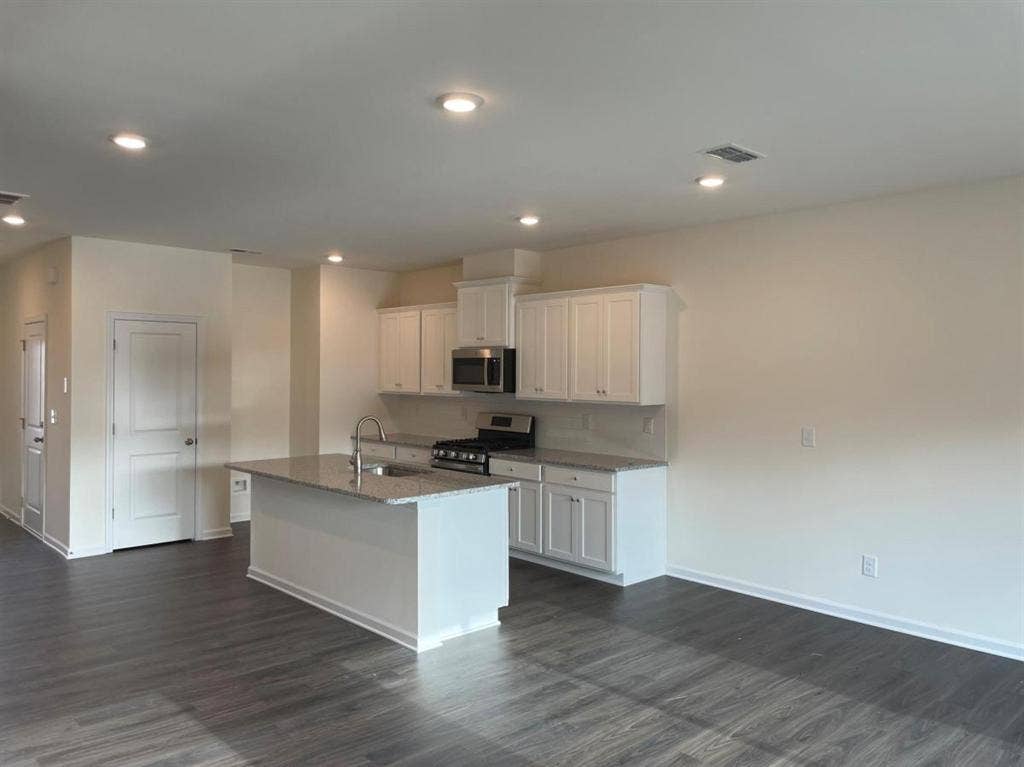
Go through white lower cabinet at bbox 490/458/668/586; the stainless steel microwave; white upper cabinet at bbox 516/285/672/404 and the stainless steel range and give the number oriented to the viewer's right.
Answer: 0

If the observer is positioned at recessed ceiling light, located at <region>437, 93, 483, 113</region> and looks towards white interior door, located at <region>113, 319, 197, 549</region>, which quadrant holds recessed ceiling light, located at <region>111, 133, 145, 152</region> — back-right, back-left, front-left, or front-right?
front-left

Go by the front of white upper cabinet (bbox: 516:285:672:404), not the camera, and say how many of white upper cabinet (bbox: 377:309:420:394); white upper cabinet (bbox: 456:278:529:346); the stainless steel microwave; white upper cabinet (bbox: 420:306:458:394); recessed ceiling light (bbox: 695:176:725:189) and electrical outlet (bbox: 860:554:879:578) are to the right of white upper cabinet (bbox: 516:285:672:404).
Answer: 4

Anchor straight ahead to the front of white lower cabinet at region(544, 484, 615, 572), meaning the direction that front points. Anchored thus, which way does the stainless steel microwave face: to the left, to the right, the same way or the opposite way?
the same way

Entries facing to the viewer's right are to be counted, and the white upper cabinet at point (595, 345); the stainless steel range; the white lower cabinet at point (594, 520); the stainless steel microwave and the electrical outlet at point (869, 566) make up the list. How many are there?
0

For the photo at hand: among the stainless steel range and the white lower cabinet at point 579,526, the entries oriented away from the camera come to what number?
0

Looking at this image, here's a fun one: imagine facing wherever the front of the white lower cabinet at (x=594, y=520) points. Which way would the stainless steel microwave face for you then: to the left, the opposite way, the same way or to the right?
the same way

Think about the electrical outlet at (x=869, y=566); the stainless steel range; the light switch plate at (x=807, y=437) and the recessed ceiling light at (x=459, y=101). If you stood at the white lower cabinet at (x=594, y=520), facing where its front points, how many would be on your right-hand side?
1

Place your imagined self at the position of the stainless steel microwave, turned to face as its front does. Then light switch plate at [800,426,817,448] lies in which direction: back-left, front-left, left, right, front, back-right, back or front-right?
left

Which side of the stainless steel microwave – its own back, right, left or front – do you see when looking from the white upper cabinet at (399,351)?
right

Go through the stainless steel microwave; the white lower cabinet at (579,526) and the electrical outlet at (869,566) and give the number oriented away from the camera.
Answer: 0

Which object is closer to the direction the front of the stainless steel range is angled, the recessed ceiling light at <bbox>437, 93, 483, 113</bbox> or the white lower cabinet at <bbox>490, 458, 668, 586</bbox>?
the recessed ceiling light

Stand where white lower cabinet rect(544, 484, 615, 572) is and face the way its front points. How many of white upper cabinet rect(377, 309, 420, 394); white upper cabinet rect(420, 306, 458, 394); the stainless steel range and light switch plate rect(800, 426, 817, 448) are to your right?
3

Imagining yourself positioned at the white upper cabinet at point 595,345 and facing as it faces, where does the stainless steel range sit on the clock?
The stainless steel range is roughly at 3 o'clock from the white upper cabinet.

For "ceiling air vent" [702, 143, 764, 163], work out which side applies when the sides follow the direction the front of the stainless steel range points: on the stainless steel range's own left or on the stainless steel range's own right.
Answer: on the stainless steel range's own left

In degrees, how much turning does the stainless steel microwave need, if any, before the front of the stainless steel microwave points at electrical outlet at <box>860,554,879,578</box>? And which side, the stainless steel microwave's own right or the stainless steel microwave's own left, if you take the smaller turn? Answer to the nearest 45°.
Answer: approximately 90° to the stainless steel microwave's own left

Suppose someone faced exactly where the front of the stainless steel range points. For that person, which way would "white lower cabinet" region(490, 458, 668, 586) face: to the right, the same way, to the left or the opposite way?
the same way

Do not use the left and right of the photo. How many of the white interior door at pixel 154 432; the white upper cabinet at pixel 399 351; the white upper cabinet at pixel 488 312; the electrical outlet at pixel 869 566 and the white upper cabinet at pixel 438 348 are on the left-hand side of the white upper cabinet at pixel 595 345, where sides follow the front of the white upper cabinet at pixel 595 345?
1

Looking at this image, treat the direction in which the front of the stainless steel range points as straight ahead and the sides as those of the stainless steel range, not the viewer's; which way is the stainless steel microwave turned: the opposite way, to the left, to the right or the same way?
the same way

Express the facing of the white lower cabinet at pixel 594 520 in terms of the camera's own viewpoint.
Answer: facing the viewer and to the left of the viewer

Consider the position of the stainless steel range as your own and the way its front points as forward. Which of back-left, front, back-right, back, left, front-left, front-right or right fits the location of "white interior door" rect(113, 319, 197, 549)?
front-right
